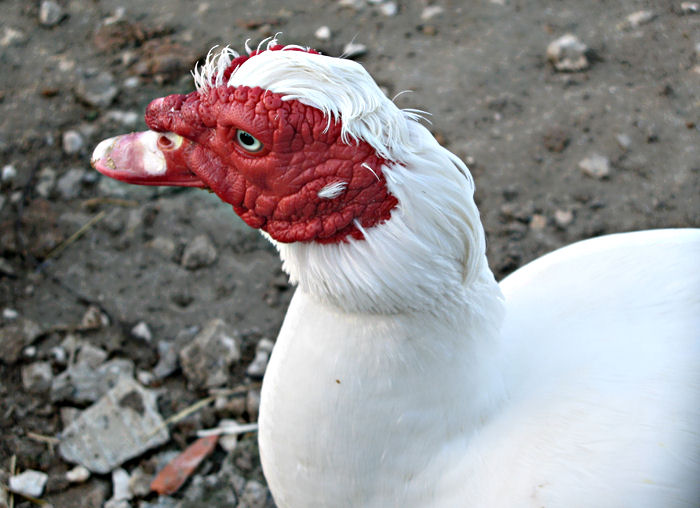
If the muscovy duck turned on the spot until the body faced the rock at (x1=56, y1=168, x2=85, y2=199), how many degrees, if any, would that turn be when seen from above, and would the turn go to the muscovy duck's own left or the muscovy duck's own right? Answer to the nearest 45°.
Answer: approximately 45° to the muscovy duck's own right

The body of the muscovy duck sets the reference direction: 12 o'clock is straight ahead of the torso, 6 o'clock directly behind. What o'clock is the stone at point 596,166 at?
The stone is roughly at 4 o'clock from the muscovy duck.

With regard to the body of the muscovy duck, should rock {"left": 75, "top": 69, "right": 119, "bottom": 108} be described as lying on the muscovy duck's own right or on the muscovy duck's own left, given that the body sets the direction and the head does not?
on the muscovy duck's own right

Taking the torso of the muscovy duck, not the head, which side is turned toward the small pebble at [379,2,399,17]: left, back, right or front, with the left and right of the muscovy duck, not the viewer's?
right

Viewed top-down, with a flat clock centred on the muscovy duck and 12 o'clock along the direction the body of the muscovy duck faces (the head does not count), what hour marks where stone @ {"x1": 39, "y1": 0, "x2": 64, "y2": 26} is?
The stone is roughly at 2 o'clock from the muscovy duck.

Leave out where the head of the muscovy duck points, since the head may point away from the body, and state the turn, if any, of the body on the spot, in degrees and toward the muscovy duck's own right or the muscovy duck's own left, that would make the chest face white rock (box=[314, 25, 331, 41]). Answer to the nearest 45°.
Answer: approximately 90° to the muscovy duck's own right

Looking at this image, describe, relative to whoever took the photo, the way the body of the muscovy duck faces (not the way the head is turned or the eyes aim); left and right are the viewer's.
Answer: facing to the left of the viewer

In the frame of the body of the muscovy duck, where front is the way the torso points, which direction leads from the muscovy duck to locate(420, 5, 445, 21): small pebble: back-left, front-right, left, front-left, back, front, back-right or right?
right

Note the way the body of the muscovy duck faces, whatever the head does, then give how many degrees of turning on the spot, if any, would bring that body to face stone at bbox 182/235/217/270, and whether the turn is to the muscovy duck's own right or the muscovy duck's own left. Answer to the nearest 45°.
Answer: approximately 45° to the muscovy duck's own right

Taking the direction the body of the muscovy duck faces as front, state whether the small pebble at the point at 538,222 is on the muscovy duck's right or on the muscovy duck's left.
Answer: on the muscovy duck's right
